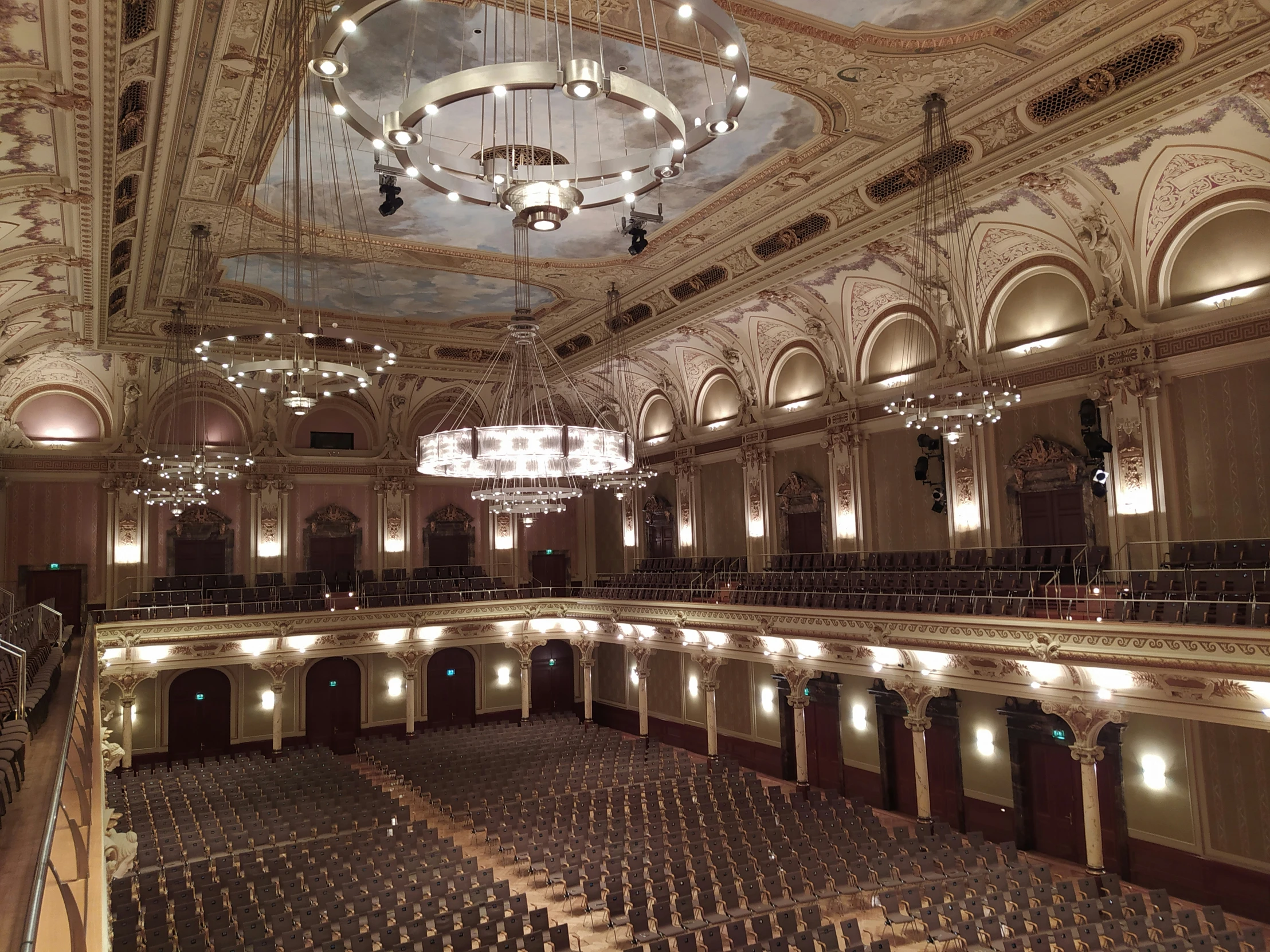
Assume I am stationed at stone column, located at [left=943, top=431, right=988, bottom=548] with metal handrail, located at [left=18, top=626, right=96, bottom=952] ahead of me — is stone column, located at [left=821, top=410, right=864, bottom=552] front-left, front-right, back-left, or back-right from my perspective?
back-right

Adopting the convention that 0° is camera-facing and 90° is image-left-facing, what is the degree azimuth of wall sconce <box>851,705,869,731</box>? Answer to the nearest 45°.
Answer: approximately 45°

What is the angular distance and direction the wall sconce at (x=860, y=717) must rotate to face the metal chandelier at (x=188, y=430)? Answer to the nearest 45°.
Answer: approximately 45° to its right

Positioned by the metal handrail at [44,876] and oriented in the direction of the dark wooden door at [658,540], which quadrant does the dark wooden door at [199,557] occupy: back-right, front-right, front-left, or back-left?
front-left

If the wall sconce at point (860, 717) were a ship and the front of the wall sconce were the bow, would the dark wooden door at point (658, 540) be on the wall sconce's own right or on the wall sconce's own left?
on the wall sconce's own right

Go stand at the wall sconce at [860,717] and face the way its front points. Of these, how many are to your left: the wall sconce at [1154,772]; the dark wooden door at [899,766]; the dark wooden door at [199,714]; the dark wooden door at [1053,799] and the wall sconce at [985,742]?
4

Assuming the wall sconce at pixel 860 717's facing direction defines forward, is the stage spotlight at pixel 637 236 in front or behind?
in front

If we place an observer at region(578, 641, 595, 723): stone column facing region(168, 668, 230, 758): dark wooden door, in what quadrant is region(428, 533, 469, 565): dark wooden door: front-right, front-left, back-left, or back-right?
front-right

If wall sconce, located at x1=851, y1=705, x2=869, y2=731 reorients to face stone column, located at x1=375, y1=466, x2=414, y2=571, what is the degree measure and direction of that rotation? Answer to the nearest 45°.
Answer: approximately 45° to its right

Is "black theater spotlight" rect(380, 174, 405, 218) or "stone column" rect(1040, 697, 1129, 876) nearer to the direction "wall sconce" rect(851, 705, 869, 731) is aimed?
the black theater spotlight

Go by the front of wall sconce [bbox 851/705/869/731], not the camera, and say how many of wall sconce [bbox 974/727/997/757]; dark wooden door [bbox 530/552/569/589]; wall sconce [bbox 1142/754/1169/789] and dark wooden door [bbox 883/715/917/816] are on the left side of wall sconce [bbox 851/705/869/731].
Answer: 3

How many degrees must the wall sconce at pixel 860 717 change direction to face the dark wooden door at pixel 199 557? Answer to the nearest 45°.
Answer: approximately 45° to its right

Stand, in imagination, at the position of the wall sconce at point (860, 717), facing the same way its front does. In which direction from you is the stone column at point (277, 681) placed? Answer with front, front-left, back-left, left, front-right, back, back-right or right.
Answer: front-right

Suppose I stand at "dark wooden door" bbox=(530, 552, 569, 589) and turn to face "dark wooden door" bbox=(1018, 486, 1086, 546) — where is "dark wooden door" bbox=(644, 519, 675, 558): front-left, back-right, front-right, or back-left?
front-left

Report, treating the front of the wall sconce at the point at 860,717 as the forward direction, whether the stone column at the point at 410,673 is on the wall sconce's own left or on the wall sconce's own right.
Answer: on the wall sconce's own right

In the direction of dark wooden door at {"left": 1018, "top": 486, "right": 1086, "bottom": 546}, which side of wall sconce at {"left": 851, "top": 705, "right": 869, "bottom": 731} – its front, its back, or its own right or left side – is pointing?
left

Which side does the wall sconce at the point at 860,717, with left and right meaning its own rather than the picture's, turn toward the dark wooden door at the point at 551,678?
right
